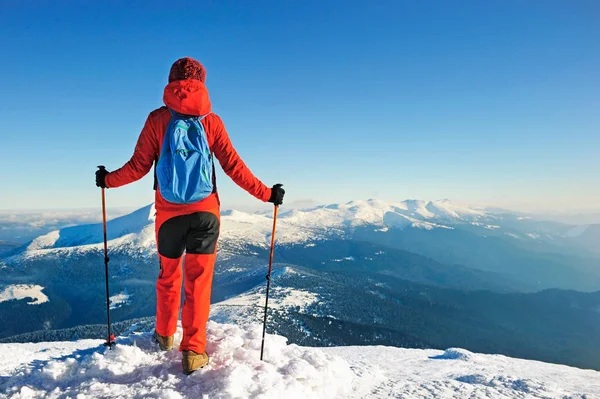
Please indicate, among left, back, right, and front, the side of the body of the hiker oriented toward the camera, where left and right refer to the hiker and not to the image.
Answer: back
